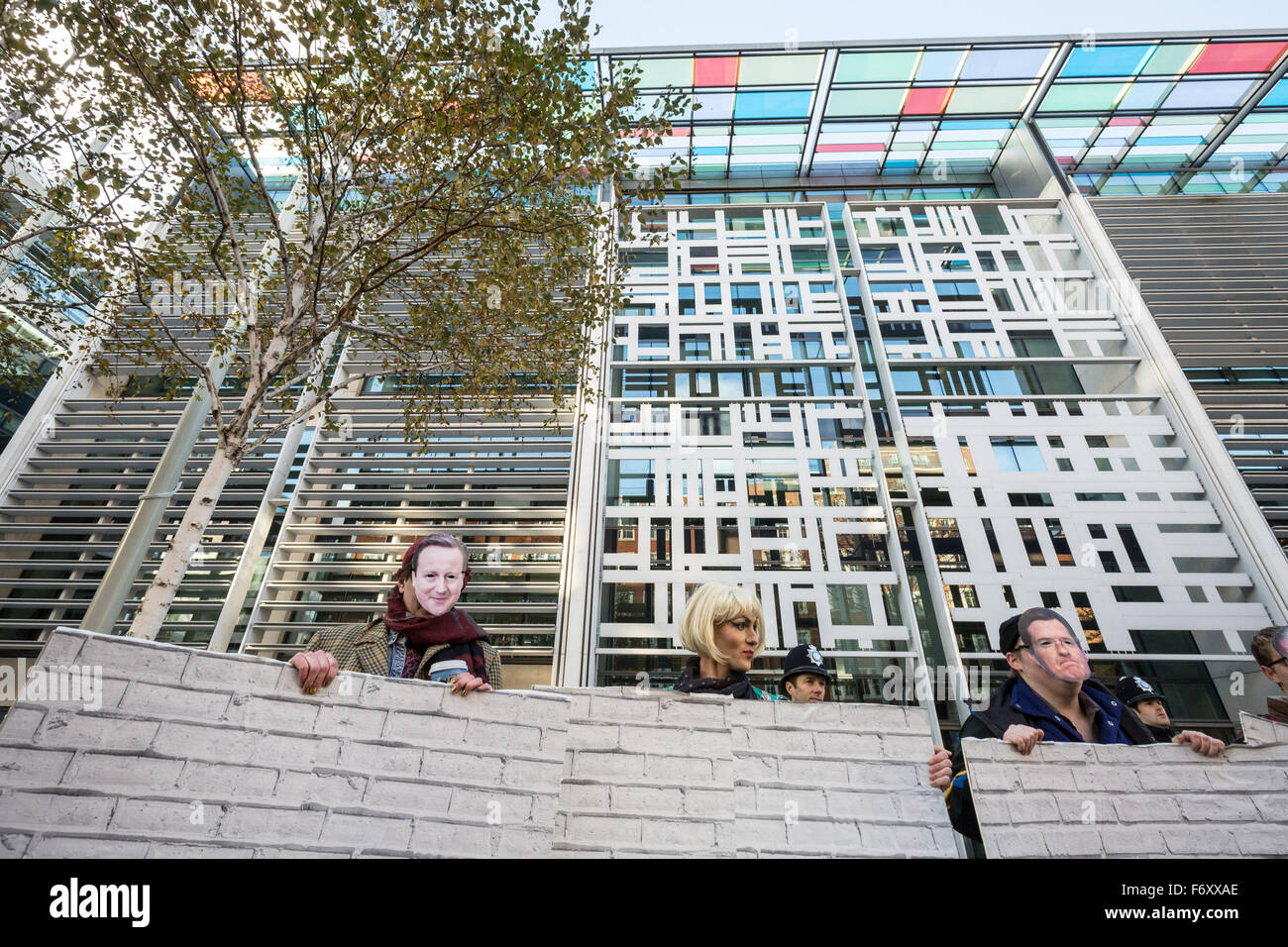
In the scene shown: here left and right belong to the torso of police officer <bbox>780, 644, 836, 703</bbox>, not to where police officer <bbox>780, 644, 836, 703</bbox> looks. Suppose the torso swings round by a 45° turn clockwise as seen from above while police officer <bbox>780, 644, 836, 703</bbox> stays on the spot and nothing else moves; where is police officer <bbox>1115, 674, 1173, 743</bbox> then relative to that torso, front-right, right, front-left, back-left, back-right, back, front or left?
back-left

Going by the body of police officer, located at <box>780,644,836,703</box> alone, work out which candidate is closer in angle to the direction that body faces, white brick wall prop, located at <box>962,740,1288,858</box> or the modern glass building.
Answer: the white brick wall prop

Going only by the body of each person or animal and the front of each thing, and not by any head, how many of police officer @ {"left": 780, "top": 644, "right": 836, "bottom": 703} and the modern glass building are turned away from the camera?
0

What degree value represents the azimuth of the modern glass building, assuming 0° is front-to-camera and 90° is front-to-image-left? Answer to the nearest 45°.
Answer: approximately 0°

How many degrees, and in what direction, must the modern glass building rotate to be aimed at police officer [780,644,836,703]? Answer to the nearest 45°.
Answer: approximately 45° to its right

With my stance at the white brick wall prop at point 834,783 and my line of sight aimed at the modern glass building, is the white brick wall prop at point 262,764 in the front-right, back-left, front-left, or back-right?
back-left

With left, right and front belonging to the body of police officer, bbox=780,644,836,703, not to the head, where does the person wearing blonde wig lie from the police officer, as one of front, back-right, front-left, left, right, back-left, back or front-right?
right

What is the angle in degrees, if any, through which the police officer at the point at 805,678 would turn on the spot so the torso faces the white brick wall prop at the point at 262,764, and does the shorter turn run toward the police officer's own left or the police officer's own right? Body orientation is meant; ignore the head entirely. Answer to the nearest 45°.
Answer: approximately 90° to the police officer's own right
